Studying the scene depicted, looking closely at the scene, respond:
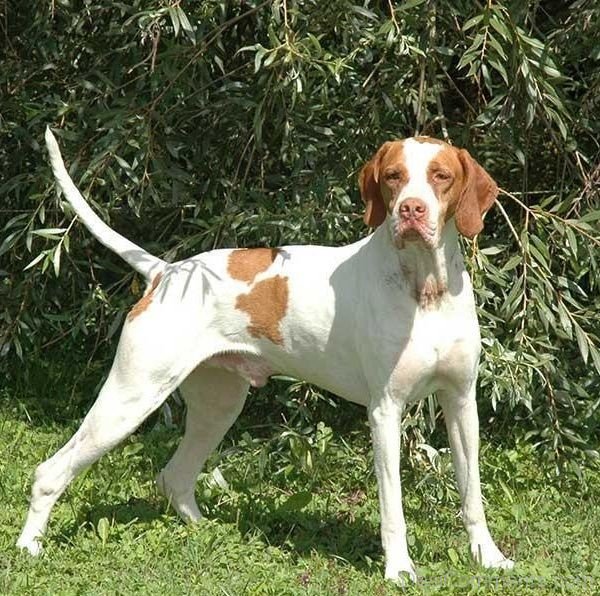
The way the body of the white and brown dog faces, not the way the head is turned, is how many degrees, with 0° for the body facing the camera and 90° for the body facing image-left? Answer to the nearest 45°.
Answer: approximately 315°

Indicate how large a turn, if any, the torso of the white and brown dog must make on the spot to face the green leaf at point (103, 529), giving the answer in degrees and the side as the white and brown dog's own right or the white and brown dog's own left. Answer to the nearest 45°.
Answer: approximately 135° to the white and brown dog's own right
